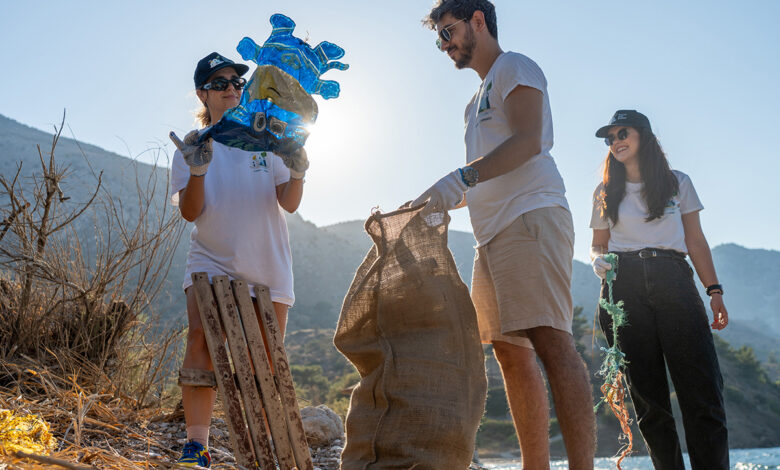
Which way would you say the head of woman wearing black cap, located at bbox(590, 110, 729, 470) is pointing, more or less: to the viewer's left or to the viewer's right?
to the viewer's left

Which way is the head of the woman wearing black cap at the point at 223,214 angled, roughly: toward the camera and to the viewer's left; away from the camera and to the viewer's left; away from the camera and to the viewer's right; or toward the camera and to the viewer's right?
toward the camera and to the viewer's right

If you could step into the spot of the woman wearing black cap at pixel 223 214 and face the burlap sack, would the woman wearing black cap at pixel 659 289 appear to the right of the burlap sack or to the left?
left

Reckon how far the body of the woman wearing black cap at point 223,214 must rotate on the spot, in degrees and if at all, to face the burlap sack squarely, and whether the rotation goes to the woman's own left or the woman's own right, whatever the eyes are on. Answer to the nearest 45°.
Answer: approximately 45° to the woman's own left

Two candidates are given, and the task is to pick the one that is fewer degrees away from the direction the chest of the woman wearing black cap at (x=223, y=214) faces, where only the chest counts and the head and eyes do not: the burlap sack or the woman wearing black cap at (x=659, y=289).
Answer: the burlap sack

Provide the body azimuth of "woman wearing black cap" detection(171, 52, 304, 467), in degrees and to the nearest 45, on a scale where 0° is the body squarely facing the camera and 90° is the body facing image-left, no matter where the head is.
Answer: approximately 0°

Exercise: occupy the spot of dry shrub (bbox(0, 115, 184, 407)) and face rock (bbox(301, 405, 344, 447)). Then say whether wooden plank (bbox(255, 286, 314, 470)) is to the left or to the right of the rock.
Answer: right

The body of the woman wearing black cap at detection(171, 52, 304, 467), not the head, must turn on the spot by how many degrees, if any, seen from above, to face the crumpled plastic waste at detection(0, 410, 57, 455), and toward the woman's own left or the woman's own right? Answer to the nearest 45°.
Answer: approximately 45° to the woman's own right

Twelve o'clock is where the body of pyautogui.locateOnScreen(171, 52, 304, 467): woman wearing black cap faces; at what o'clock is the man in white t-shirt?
The man in white t-shirt is roughly at 10 o'clock from the woman wearing black cap.
